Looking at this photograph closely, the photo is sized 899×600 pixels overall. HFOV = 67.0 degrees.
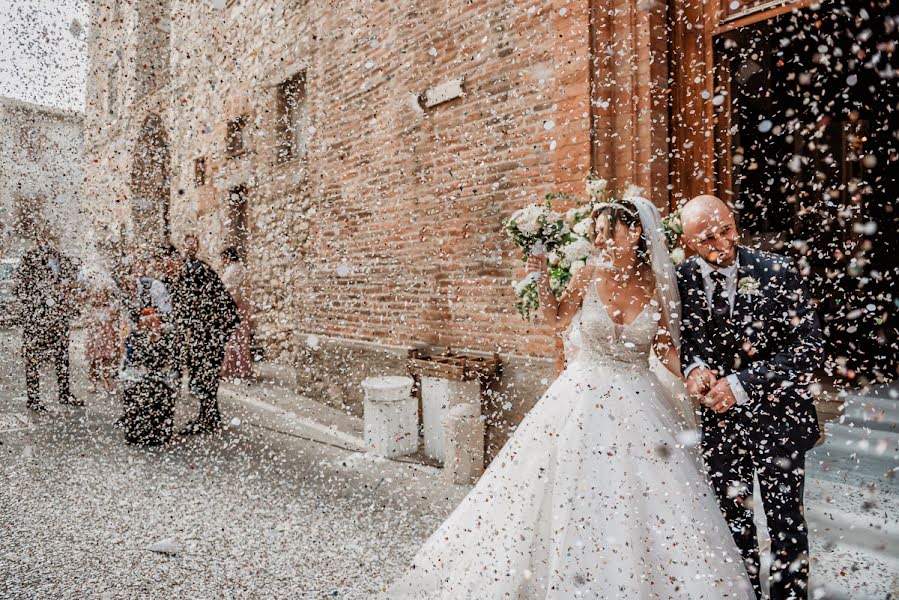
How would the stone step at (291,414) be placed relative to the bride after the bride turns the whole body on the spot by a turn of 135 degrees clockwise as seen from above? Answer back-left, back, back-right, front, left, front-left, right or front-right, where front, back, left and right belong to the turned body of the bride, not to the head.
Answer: front

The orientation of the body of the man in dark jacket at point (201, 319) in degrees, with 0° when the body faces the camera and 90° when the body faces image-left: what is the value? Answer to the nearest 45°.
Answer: approximately 90°

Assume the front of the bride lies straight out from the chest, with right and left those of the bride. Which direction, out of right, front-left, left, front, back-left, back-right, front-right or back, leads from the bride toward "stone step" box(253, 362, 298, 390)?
back-right

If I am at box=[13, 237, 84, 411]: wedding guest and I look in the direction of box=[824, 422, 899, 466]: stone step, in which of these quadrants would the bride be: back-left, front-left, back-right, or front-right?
front-right

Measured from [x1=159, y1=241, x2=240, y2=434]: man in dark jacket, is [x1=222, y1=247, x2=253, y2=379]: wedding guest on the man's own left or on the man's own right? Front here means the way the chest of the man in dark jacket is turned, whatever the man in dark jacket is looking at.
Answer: on the man's own right

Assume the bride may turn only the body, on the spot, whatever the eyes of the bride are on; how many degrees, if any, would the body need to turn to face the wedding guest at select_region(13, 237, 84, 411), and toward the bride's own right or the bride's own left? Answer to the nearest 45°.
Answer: approximately 135° to the bride's own right

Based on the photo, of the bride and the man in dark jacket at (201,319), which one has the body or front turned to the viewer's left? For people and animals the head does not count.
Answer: the man in dark jacket

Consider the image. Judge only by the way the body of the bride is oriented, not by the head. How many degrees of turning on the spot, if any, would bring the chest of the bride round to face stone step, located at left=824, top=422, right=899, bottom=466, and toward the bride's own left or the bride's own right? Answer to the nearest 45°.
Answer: approximately 135° to the bride's own left

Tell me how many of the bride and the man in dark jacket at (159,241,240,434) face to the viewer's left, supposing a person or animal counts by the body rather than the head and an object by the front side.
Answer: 1

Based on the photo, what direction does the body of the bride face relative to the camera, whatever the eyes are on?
toward the camera

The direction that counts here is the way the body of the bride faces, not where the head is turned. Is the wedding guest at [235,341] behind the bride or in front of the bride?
behind

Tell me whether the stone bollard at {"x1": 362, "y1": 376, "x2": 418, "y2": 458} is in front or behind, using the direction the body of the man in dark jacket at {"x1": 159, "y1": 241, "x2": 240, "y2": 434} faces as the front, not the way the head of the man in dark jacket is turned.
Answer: behind
